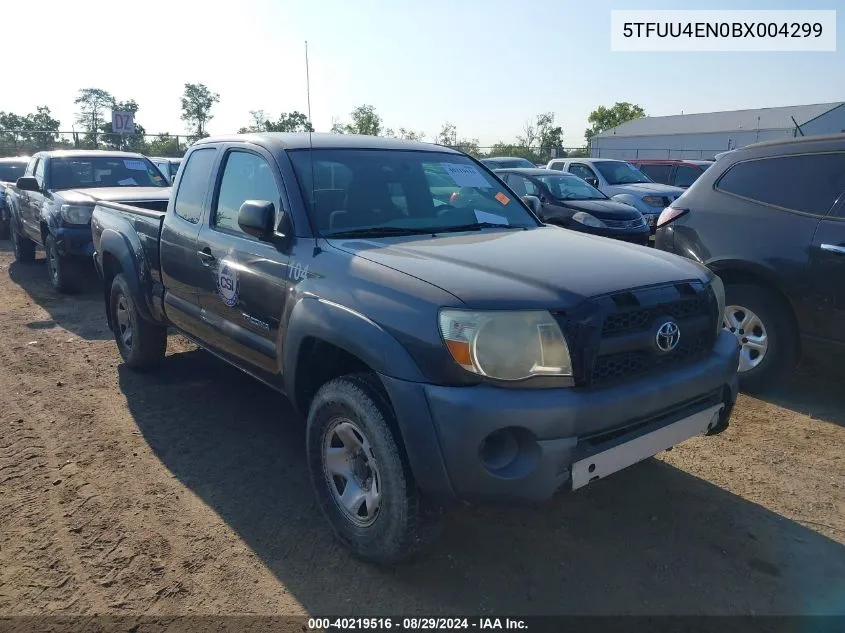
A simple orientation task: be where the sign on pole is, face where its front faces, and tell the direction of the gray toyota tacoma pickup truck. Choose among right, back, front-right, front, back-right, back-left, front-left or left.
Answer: front

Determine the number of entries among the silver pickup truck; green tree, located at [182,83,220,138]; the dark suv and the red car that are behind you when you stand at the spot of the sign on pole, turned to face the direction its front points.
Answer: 1

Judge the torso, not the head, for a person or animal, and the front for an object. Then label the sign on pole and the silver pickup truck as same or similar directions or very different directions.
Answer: same or similar directions

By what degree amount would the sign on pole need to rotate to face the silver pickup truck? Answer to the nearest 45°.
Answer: approximately 45° to its left

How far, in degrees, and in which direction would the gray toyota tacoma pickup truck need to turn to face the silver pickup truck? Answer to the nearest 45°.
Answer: approximately 135° to its left

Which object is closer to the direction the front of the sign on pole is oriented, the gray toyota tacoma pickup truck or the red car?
the gray toyota tacoma pickup truck

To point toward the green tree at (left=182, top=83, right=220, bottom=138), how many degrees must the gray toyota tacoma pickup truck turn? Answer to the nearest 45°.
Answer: approximately 135° to its left

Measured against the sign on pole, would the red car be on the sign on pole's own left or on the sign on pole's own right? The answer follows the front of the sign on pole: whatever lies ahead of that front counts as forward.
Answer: on the sign on pole's own left

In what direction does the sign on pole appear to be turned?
toward the camera

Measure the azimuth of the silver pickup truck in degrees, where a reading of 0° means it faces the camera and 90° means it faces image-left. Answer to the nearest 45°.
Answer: approximately 315°

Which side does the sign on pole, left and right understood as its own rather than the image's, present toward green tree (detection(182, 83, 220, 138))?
back

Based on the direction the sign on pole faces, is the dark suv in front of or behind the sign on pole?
in front

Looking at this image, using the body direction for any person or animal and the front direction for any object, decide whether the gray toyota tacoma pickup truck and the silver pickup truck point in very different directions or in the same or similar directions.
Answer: same or similar directions

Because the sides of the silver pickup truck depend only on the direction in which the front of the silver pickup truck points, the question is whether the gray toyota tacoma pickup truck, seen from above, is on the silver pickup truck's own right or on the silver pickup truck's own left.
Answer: on the silver pickup truck's own right

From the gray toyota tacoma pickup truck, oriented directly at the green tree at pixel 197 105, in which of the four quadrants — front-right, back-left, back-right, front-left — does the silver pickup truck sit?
front-right
